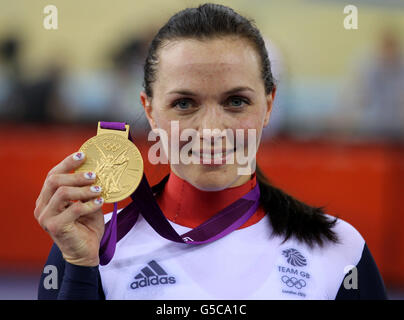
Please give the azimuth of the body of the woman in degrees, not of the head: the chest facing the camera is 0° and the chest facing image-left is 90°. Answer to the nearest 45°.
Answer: approximately 0°
